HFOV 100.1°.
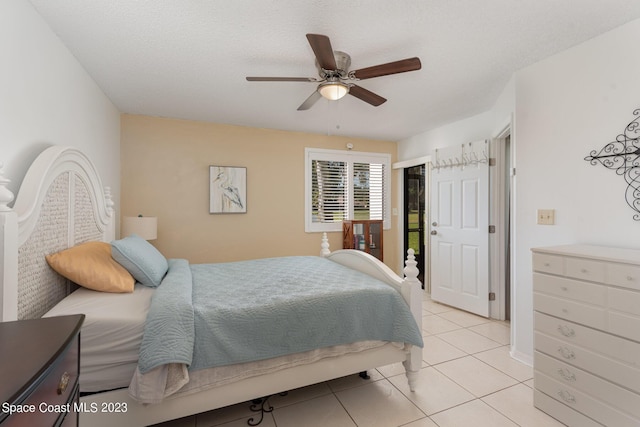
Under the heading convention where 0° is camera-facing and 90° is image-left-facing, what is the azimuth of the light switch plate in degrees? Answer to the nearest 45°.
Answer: approximately 45°

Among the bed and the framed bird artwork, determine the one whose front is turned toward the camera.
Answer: the framed bird artwork

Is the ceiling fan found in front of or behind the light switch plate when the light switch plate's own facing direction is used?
in front

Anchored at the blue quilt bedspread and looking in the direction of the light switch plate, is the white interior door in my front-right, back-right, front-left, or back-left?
front-left

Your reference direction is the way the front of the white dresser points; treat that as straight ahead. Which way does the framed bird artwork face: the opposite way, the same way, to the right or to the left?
to the left

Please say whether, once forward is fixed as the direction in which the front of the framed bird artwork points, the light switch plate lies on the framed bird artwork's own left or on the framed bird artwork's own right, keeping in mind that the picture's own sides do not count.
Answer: on the framed bird artwork's own left

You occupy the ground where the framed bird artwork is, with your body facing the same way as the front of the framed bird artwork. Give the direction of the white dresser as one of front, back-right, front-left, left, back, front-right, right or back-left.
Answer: front-left

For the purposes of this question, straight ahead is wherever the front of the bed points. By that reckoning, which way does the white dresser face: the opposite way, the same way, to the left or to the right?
the opposite way

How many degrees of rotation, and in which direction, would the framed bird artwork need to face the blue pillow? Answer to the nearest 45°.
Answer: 0° — it already faces it

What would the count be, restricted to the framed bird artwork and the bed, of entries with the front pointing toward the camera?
1

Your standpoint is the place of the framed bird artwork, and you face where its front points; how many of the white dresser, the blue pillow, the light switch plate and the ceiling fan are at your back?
0

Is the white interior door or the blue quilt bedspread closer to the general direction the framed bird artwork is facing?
the blue quilt bedspread

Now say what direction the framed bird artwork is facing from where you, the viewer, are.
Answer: facing the viewer

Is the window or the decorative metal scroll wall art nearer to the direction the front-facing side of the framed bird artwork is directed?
the decorative metal scroll wall art

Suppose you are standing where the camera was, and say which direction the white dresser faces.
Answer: facing the viewer and to the left of the viewer

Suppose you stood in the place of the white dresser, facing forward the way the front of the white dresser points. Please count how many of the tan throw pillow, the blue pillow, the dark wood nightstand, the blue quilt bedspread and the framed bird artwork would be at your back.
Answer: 0

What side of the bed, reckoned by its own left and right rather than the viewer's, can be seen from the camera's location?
right

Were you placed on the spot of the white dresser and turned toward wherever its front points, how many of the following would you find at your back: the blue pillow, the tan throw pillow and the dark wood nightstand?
0

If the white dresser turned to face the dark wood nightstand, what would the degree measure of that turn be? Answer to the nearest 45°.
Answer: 0° — it already faces it
